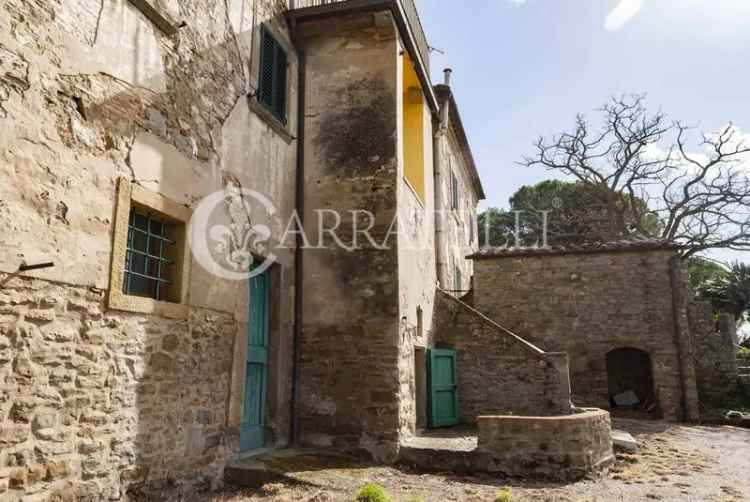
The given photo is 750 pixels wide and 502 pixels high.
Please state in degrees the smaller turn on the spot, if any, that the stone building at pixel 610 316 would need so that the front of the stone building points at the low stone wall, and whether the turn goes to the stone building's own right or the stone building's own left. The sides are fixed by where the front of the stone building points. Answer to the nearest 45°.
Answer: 0° — it already faces it

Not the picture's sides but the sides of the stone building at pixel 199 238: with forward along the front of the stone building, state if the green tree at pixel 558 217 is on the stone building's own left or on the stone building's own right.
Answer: on the stone building's own left

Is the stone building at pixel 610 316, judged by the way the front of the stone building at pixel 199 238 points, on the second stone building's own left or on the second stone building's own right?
on the second stone building's own left

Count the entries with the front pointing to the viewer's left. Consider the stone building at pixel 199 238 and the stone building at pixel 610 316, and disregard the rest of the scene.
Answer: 0

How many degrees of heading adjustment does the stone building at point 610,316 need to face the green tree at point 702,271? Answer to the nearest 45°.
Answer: approximately 180°

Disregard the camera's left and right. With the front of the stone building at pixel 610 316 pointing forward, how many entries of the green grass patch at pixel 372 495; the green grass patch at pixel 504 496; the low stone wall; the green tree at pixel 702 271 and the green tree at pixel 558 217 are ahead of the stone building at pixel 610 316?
3

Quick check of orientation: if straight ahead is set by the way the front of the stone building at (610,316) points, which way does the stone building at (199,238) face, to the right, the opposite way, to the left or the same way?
to the left

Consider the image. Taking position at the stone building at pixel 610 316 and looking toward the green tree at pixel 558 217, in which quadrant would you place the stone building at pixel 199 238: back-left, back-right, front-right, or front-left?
back-left

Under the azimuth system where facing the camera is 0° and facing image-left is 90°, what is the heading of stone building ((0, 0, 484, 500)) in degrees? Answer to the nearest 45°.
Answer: approximately 315°

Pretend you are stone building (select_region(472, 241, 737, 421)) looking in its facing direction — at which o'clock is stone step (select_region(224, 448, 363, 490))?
The stone step is roughly at 1 o'clock from the stone building.

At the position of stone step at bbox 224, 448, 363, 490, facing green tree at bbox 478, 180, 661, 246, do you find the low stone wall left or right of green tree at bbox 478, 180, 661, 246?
right

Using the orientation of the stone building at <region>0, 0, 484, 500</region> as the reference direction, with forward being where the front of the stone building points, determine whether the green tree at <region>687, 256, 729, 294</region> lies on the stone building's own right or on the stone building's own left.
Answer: on the stone building's own left

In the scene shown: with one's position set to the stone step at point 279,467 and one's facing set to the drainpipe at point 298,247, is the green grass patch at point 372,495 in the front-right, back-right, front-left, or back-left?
back-right

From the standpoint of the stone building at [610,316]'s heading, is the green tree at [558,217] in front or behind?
behind

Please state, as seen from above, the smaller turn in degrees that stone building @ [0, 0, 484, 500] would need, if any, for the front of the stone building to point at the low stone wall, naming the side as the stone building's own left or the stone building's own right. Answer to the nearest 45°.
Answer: approximately 45° to the stone building's own left
